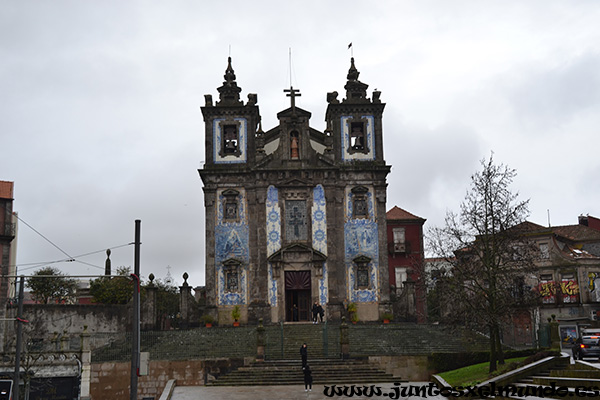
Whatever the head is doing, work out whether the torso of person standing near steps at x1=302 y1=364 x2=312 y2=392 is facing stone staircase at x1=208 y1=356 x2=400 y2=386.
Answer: yes

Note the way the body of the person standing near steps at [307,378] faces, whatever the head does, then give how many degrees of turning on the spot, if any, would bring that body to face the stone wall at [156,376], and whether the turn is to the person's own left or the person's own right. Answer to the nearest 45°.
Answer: approximately 45° to the person's own left

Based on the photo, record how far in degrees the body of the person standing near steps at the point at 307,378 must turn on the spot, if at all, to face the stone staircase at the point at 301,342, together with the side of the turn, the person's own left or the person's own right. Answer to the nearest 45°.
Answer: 0° — they already face it

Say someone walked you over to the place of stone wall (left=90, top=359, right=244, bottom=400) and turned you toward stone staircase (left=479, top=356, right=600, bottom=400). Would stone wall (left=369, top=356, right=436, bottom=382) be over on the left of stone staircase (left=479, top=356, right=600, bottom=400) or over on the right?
left

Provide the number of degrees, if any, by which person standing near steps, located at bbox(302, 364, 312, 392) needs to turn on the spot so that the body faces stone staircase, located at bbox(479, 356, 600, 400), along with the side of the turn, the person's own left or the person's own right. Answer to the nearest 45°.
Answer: approximately 135° to the person's own right

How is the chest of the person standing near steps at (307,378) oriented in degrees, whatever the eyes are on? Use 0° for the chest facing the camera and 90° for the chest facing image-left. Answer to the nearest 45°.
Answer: approximately 180°
